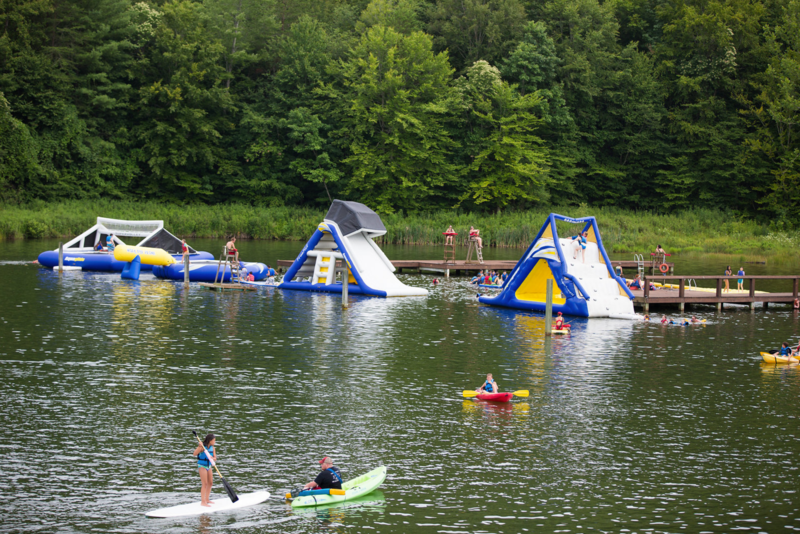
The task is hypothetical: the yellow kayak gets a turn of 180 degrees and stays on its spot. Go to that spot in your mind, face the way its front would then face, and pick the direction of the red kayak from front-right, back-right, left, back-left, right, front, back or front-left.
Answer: back-right

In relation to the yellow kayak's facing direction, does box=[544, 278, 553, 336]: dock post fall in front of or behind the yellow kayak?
in front

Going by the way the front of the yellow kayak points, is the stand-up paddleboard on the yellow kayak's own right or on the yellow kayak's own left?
on the yellow kayak's own left

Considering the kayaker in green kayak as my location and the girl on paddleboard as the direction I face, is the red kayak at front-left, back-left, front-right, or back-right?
back-right

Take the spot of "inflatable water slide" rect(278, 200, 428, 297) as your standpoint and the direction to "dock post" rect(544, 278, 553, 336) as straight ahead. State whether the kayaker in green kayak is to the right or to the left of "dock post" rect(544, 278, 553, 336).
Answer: right

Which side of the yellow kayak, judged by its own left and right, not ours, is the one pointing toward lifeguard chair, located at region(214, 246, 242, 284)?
front

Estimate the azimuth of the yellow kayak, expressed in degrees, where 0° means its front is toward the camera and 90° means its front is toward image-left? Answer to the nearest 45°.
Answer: approximately 90°

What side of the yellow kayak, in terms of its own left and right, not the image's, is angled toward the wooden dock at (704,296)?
right

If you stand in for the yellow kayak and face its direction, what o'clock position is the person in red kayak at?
The person in red kayak is roughly at 10 o'clock from the yellow kayak.

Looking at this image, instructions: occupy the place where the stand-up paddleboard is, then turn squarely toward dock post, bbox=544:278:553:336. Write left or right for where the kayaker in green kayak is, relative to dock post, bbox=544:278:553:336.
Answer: right

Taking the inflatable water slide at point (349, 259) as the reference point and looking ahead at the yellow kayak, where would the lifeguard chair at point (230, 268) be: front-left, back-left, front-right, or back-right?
back-right

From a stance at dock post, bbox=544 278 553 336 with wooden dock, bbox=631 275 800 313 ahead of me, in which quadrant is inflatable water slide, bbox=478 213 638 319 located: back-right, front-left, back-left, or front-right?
front-left

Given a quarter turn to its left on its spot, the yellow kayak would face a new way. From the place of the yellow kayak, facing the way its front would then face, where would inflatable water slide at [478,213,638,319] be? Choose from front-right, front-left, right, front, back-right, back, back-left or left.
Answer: back-right

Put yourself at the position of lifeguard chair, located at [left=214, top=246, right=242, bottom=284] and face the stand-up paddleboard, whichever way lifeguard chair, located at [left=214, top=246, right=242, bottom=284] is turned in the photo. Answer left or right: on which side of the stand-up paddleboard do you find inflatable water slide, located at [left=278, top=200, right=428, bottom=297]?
left
